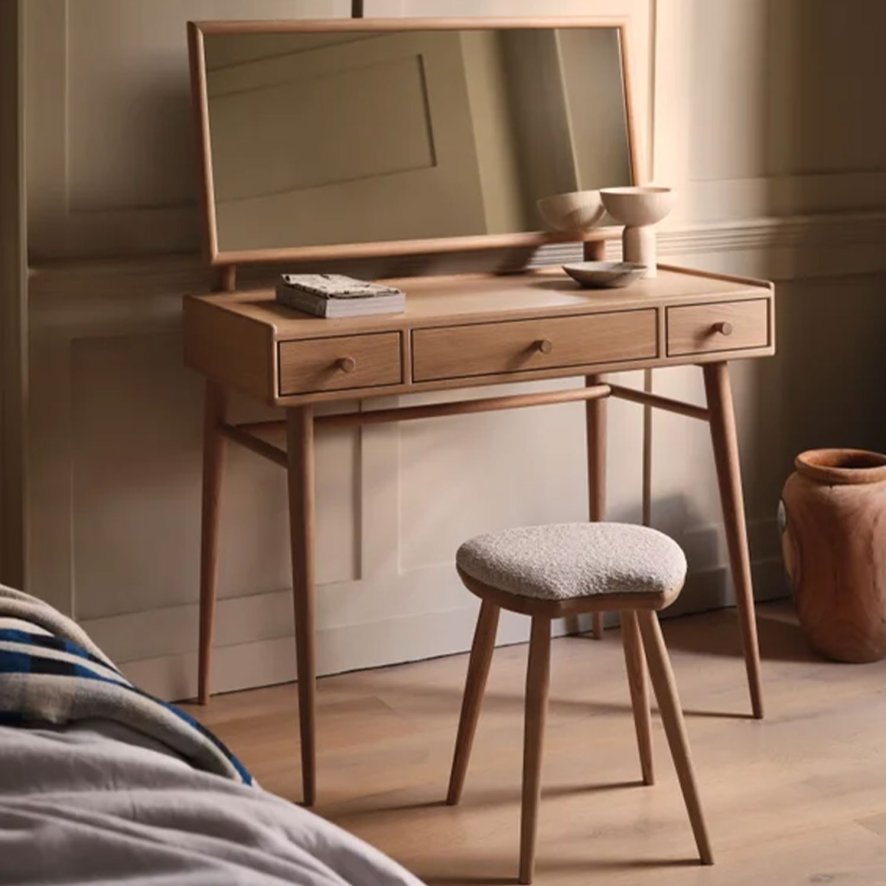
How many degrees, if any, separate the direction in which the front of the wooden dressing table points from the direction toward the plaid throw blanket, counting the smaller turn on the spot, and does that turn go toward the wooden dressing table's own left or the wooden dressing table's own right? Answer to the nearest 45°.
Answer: approximately 45° to the wooden dressing table's own right

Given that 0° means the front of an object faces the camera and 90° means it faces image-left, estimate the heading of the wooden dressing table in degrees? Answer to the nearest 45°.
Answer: approximately 315°

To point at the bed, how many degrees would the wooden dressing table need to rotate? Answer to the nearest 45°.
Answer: approximately 45° to its right

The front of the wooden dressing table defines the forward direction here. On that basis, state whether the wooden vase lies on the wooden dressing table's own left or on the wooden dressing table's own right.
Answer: on the wooden dressing table's own left
